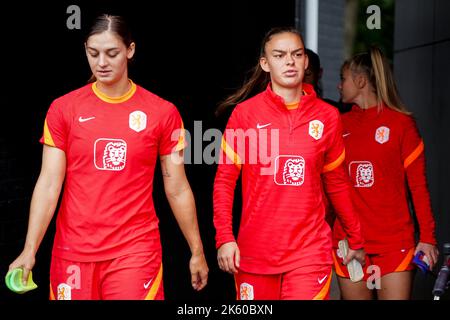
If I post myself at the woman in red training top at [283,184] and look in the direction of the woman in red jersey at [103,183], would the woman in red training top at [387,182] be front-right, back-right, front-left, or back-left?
back-right

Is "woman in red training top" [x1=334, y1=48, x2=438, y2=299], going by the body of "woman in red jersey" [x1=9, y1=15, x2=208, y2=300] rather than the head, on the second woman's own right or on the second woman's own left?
on the second woman's own left

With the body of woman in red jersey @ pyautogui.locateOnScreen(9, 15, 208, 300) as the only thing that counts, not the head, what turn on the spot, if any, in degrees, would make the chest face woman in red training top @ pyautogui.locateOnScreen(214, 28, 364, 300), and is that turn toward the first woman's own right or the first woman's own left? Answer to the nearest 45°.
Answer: approximately 90° to the first woman's own left

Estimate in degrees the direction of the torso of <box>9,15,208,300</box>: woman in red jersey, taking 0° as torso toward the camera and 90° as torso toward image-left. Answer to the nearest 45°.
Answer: approximately 0°

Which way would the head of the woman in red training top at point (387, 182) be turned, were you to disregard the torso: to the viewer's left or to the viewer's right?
to the viewer's left
